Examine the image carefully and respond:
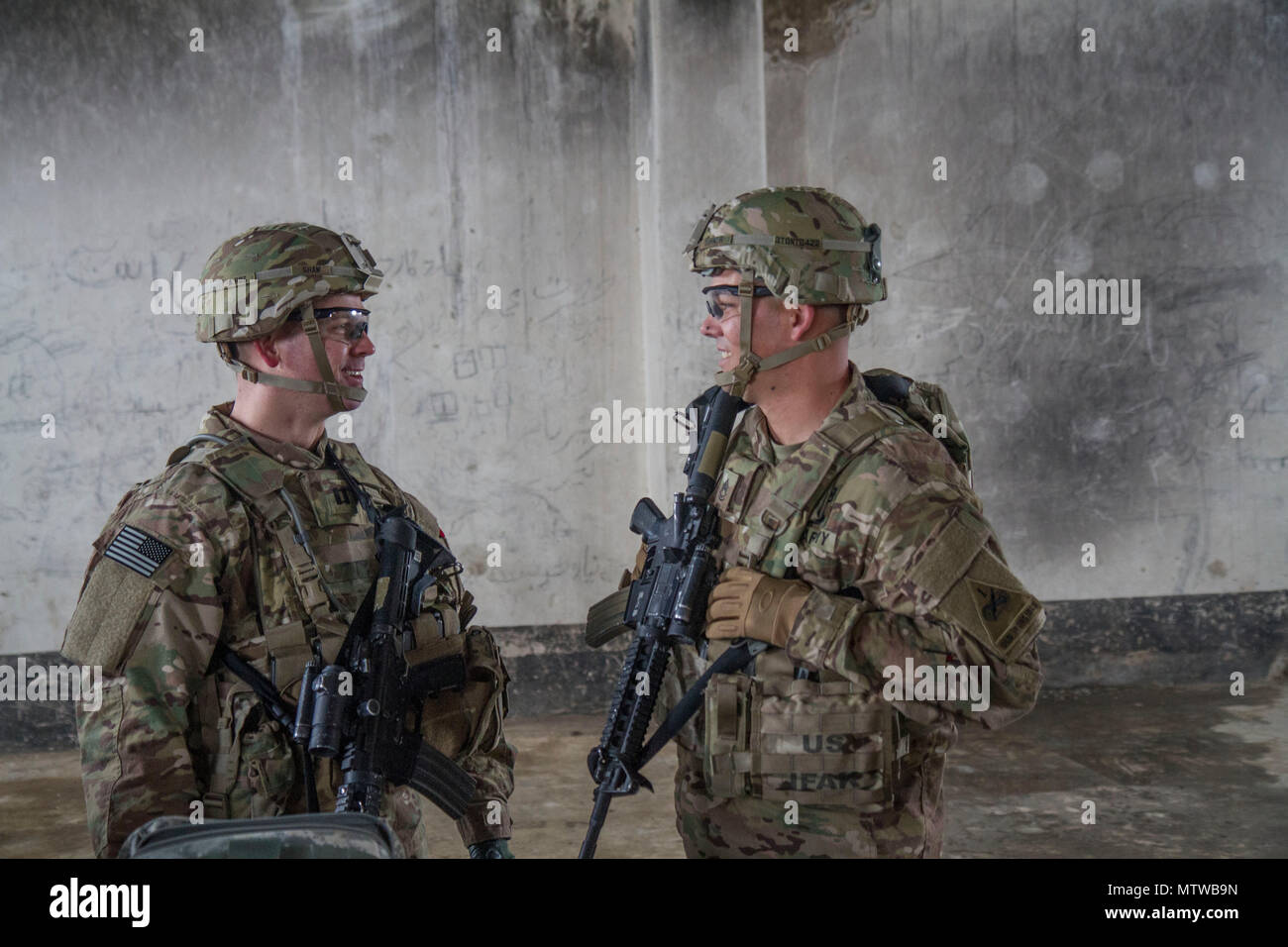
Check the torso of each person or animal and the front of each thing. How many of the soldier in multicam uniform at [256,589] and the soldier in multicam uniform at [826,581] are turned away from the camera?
0

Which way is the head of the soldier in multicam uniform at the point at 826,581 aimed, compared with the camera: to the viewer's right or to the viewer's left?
to the viewer's left

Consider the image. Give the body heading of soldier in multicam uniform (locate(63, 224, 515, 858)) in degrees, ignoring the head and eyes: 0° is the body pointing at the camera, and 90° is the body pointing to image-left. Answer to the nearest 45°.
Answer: approximately 315°

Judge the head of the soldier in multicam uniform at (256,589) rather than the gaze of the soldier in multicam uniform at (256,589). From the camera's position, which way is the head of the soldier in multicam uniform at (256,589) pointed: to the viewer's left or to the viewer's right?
to the viewer's right

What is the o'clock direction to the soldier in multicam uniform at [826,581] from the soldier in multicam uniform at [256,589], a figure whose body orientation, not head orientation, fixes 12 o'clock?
the soldier in multicam uniform at [826,581] is roughly at 11 o'clock from the soldier in multicam uniform at [256,589].

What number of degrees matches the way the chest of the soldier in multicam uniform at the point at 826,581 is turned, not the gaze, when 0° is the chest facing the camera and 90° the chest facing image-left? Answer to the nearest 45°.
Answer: approximately 45°

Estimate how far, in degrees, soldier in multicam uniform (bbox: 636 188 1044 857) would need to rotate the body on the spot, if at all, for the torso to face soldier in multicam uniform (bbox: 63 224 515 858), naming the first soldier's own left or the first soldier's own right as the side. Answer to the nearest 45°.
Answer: approximately 45° to the first soldier's own right
